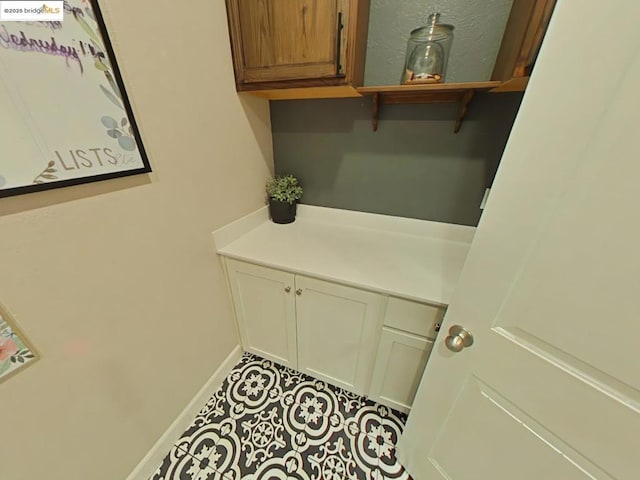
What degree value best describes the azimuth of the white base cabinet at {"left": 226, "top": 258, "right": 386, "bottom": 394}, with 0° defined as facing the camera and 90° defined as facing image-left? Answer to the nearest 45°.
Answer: approximately 45°

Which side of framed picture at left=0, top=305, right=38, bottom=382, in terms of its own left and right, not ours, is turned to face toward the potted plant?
left

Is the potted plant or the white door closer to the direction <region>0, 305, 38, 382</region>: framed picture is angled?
the white door

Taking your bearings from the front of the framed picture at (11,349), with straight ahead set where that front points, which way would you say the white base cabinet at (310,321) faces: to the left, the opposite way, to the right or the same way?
to the right

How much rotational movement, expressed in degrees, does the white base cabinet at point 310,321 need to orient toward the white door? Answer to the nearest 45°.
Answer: approximately 90° to its left
